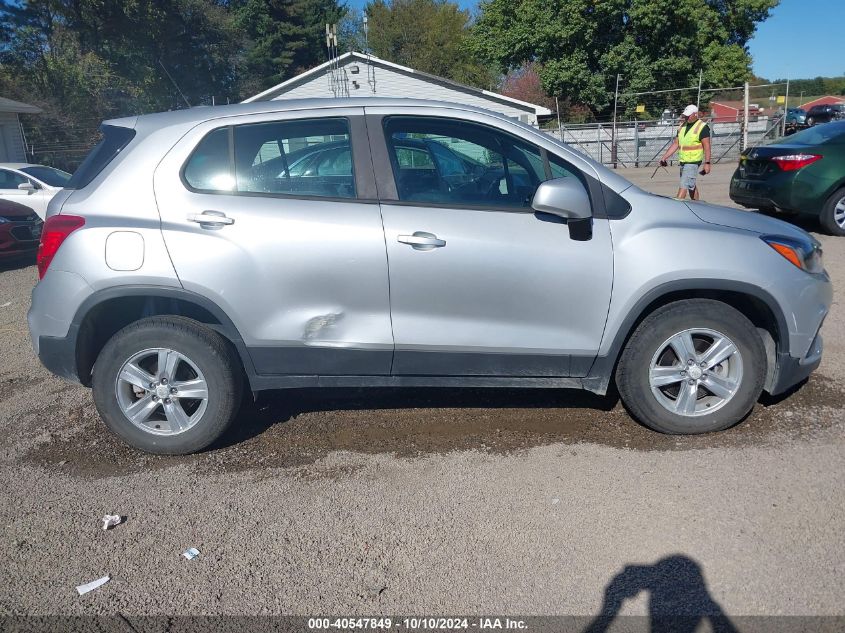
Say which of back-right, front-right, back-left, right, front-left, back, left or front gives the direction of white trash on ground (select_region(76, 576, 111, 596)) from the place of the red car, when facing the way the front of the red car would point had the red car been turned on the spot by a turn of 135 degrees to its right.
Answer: left

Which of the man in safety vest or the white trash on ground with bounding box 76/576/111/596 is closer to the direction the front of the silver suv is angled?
the man in safety vest

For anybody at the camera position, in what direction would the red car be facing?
facing the viewer and to the right of the viewer

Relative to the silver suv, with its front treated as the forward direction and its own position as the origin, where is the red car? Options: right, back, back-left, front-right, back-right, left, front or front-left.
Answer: back-left

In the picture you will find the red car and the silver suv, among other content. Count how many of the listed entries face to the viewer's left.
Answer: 0

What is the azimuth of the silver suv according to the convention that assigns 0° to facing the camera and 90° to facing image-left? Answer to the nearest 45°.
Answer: approximately 270°

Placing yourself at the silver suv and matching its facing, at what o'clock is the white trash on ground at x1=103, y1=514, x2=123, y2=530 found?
The white trash on ground is roughly at 5 o'clock from the silver suv.

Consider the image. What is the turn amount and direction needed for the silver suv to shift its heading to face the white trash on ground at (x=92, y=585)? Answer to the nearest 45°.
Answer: approximately 135° to its right

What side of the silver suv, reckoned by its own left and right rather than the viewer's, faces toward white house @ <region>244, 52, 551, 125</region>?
left
